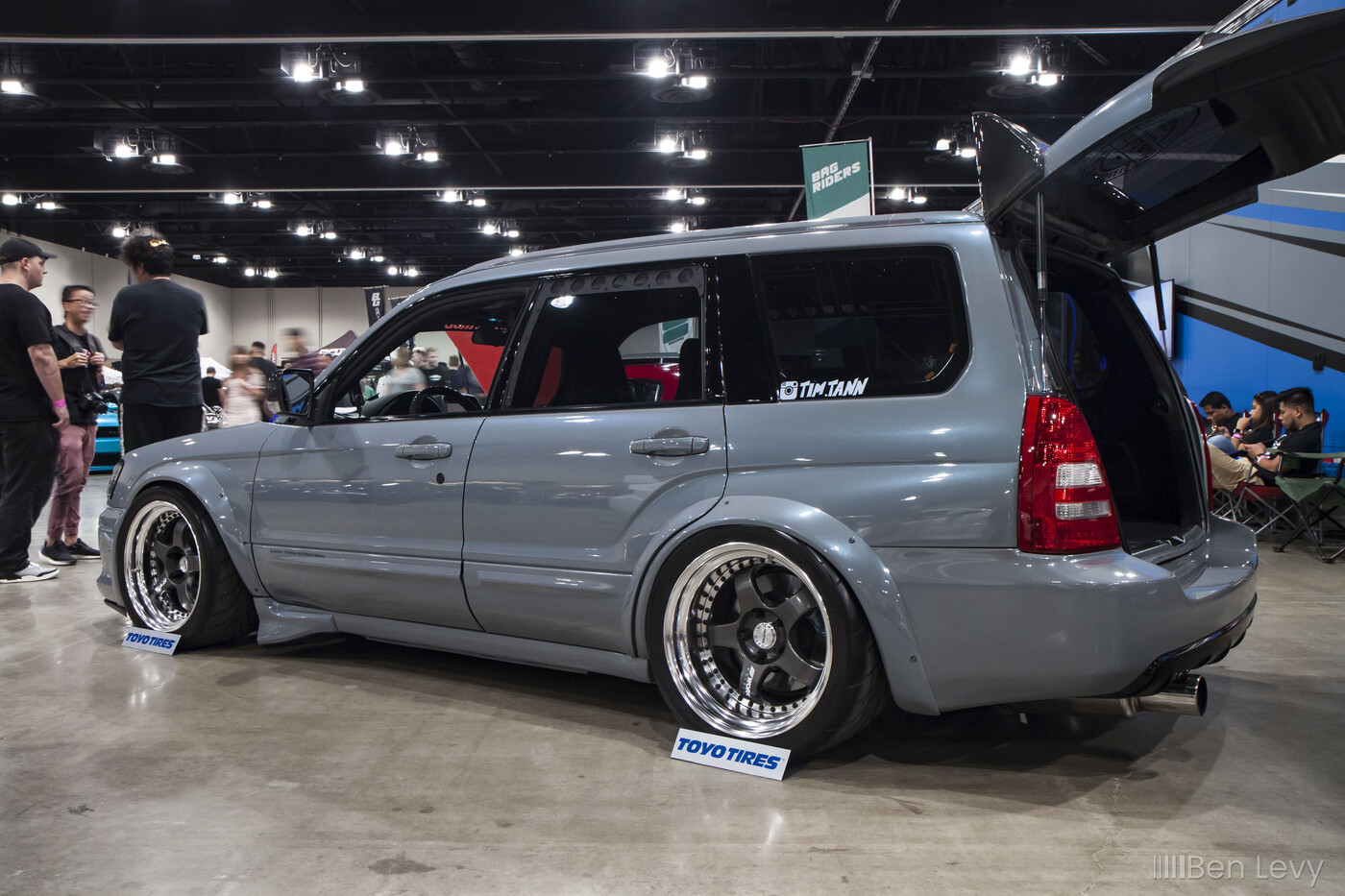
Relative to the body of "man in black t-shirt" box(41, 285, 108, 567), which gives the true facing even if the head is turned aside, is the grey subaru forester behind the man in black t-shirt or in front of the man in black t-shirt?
in front

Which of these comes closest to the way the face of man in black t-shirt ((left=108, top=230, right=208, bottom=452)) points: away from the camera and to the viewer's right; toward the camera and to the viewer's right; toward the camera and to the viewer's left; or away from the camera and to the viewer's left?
away from the camera and to the viewer's left

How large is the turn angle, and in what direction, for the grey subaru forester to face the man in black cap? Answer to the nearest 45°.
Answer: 0° — it already faces them

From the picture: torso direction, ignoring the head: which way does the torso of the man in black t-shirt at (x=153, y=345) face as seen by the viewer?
away from the camera

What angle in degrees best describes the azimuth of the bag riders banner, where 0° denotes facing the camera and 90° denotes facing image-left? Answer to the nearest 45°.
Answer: approximately 0°

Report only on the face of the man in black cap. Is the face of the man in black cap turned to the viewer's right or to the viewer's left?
to the viewer's right

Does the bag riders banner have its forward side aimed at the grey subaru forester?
yes

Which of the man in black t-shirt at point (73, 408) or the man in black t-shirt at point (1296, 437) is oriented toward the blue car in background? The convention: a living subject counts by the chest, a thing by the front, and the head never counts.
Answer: the man in black t-shirt at point (1296, 437)
